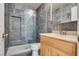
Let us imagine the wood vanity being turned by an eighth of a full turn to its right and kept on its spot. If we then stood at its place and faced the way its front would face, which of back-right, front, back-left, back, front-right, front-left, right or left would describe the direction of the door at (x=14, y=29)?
front

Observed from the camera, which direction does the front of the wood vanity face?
facing the viewer and to the left of the viewer
